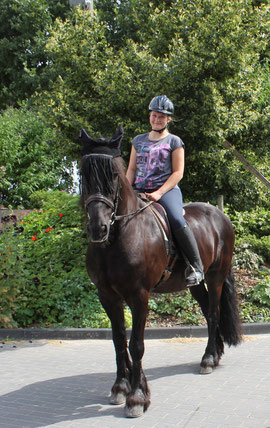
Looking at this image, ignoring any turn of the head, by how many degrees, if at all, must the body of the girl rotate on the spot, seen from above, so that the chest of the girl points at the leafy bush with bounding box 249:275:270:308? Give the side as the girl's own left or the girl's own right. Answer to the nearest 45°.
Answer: approximately 180°

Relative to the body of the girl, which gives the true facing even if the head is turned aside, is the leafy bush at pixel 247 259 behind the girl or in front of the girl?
behind

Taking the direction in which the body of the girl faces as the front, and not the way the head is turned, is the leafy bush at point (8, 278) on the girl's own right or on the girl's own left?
on the girl's own right

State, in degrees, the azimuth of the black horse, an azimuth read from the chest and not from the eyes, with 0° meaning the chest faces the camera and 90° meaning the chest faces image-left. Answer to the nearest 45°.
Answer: approximately 45°

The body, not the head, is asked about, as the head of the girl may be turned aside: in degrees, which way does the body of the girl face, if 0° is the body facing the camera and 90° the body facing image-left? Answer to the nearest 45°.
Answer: approximately 45°

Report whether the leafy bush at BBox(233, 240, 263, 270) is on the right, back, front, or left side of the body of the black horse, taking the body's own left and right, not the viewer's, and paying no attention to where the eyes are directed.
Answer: back

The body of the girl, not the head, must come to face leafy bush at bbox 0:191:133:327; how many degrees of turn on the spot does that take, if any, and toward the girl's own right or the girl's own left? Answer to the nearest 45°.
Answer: approximately 90° to the girl's own right
